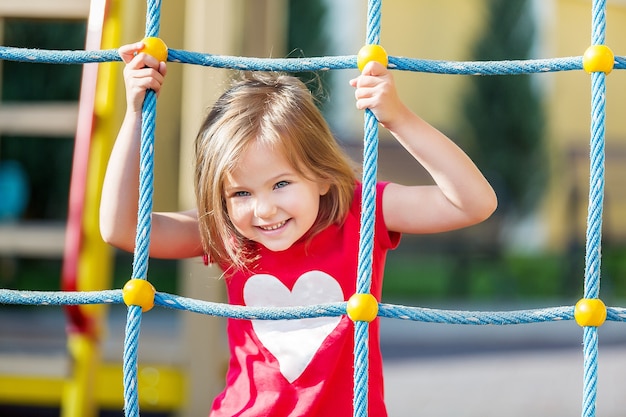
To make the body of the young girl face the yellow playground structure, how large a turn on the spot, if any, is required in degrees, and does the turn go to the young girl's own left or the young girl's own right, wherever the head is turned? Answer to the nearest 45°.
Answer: approximately 135° to the young girl's own right

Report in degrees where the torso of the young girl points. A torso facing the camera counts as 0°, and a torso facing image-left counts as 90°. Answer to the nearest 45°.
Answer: approximately 0°
